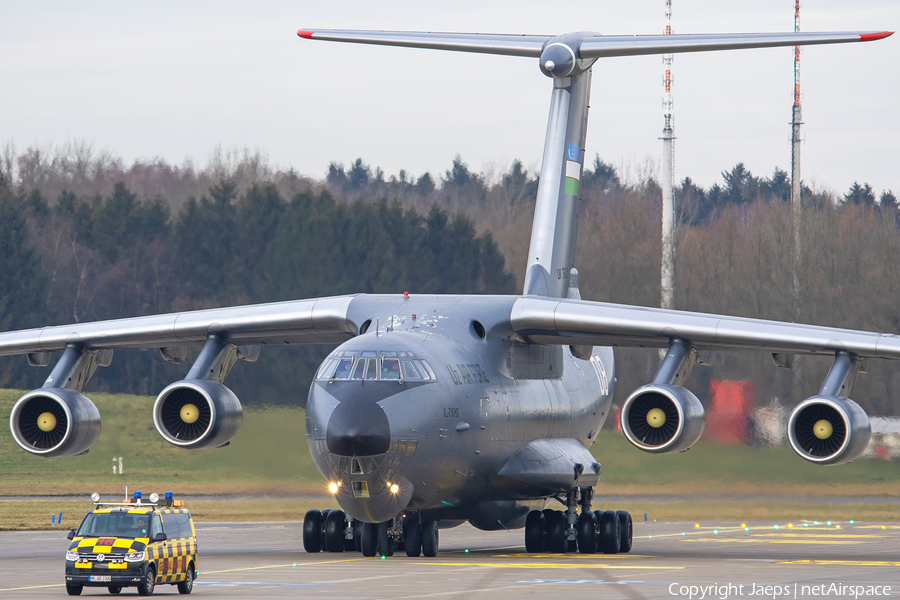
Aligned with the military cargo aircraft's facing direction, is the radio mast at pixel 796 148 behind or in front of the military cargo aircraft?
behind

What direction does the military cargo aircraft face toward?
toward the camera

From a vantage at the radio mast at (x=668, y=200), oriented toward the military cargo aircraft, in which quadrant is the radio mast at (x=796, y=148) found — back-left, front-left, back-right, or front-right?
back-left

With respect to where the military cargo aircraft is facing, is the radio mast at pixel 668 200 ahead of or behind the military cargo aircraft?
behind
